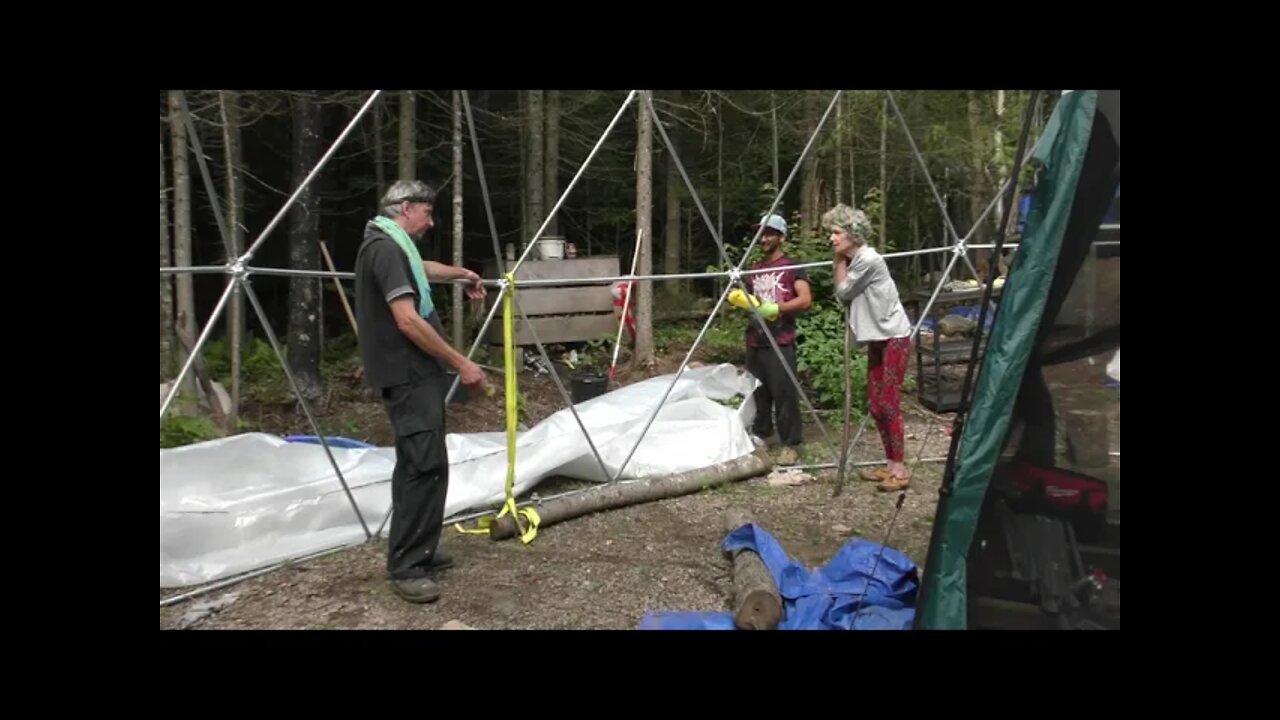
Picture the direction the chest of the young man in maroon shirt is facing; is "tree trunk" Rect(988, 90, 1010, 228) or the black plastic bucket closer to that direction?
the black plastic bucket

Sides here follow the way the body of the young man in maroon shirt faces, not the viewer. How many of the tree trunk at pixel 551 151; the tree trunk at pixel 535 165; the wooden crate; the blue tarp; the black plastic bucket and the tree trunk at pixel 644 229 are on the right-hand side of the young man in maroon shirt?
5

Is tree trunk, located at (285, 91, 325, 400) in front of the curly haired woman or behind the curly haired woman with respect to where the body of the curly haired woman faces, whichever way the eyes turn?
in front

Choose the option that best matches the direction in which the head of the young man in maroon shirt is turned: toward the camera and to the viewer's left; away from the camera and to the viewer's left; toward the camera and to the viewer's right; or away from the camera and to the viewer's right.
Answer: toward the camera and to the viewer's left

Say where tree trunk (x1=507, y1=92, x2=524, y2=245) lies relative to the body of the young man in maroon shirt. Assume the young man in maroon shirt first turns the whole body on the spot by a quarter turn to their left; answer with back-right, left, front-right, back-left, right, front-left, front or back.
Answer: back

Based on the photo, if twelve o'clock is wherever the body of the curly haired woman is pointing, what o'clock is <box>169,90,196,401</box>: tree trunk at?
The tree trunk is roughly at 12 o'clock from the curly haired woman.

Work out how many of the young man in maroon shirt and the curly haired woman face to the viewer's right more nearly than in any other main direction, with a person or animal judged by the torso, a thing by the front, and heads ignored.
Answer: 0

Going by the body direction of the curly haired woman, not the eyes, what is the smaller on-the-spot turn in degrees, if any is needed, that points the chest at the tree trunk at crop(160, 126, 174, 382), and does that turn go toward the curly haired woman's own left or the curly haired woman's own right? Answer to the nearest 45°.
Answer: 0° — they already face it

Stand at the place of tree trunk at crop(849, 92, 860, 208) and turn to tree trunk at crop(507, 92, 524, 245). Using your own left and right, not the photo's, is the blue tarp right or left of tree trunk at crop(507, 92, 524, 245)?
left

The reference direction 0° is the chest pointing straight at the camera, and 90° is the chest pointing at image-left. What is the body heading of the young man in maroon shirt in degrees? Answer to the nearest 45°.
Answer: approximately 45°

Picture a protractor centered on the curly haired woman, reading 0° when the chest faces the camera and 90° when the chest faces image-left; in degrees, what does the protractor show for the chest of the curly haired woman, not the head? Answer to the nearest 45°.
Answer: approximately 90°

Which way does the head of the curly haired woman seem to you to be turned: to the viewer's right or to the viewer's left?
to the viewer's left

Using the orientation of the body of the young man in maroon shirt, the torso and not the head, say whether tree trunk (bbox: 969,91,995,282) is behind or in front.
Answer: behind
